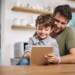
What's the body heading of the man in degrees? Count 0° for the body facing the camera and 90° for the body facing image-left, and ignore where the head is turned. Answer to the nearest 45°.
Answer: approximately 45°

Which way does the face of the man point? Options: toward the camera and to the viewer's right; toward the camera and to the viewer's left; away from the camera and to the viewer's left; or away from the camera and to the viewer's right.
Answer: toward the camera and to the viewer's left
